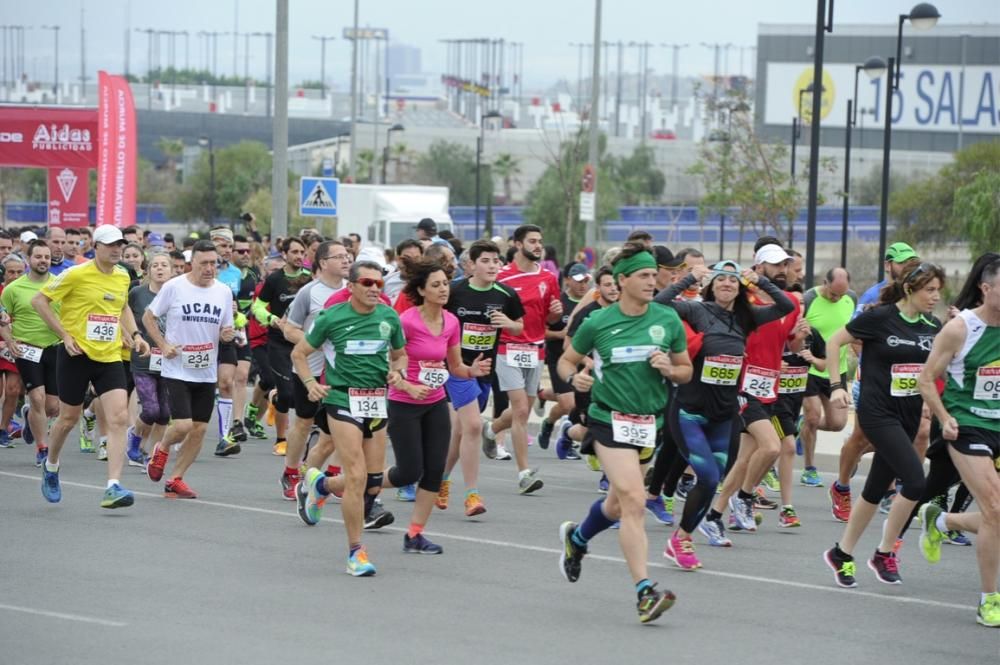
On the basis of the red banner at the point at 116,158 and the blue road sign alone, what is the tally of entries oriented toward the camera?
2

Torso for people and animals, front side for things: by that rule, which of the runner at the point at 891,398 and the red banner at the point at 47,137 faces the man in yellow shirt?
the red banner

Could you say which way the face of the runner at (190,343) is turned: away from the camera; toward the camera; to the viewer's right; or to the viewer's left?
toward the camera

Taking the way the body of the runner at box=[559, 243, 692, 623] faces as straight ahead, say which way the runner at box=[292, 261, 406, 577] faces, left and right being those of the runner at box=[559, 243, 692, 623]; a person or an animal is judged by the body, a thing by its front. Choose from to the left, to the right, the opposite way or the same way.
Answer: the same way

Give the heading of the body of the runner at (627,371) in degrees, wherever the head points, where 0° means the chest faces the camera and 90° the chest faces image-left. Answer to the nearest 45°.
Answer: approximately 315°

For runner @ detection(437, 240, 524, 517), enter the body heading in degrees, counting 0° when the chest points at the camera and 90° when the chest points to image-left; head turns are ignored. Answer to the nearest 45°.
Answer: approximately 315°

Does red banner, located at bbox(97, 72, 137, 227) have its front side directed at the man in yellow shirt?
yes

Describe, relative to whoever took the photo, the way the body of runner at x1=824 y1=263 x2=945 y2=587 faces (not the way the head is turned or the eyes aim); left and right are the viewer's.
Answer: facing the viewer and to the right of the viewer

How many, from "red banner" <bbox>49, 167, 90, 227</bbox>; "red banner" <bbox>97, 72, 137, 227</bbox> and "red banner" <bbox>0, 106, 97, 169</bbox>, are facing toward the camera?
3

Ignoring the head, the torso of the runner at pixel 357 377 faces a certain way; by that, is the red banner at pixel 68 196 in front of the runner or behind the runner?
behind

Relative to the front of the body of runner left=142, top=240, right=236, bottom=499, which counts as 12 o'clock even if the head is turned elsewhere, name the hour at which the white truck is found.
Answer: The white truck is roughly at 8 o'clock from the runner.

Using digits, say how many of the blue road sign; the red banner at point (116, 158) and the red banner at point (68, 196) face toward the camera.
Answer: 3

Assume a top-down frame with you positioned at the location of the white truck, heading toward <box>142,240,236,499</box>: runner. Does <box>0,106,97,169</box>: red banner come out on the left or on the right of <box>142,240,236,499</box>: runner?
right

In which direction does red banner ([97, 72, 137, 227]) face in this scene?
toward the camera

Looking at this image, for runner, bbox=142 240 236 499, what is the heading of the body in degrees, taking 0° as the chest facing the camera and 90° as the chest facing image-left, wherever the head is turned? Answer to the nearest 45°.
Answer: approximately 315°

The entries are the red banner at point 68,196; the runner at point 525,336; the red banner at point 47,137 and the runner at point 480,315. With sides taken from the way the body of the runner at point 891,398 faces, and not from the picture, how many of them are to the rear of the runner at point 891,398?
4

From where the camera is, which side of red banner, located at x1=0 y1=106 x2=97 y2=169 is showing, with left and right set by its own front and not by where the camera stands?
front
